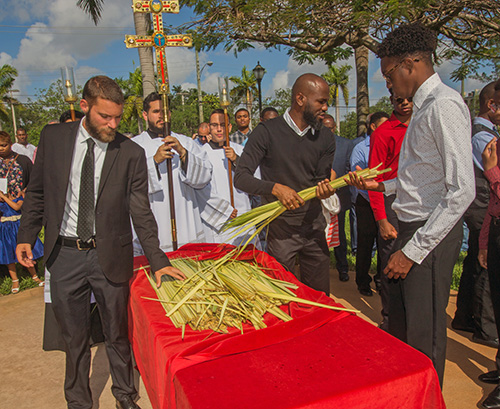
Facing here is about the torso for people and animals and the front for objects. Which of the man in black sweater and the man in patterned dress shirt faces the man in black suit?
the man in patterned dress shirt

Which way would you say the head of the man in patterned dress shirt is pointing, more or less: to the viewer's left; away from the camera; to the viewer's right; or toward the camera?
to the viewer's left

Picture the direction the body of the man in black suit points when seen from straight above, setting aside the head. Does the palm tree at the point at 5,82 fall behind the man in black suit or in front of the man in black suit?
behind

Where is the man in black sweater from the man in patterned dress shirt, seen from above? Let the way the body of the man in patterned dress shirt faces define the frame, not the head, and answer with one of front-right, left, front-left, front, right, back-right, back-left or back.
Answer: front-right

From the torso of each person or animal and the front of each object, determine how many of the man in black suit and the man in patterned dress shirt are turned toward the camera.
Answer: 1

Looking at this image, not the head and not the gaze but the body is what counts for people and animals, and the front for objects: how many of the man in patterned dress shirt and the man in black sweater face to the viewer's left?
1

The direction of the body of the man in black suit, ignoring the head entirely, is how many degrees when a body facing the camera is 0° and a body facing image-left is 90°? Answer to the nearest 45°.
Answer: approximately 0°

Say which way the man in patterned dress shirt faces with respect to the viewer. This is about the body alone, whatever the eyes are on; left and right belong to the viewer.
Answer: facing to the left of the viewer

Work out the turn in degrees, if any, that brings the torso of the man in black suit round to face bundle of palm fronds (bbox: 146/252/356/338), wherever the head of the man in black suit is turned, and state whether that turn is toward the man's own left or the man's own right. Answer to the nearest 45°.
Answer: approximately 45° to the man's own left

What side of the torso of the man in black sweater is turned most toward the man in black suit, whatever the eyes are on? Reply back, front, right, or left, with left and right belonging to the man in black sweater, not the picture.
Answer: right

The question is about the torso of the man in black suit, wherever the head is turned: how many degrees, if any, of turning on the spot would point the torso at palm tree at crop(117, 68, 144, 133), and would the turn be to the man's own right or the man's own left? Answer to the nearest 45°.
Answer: approximately 180°

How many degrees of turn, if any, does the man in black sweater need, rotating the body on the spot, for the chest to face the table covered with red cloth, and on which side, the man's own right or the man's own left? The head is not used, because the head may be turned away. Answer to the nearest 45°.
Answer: approximately 45° to the man's own right

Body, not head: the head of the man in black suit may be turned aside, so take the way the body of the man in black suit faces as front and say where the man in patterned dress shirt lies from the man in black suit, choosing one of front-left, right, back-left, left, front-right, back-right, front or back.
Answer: front-left

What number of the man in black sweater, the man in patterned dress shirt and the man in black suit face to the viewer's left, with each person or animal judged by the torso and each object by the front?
1

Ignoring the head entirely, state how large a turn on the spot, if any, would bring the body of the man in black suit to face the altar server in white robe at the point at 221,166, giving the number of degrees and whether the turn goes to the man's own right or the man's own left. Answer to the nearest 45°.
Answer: approximately 135° to the man's own left

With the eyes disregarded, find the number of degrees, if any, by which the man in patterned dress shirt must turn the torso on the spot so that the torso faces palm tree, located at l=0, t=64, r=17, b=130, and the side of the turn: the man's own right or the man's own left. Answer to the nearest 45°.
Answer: approximately 45° to the man's own right
